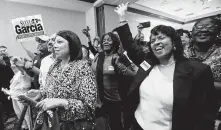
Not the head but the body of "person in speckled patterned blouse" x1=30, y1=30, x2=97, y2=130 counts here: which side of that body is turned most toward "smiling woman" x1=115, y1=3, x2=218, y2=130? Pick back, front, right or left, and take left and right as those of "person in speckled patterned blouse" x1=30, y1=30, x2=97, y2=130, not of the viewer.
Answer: left

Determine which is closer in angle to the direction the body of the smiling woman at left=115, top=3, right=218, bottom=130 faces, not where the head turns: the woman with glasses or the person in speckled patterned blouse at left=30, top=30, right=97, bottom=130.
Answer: the person in speckled patterned blouse

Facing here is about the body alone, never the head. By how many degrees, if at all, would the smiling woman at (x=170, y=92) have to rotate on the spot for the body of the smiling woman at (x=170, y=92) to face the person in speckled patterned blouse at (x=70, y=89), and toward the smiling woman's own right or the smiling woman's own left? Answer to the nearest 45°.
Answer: approximately 45° to the smiling woman's own right

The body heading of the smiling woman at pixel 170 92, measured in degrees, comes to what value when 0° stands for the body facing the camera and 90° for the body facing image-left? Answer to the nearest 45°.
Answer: approximately 45°

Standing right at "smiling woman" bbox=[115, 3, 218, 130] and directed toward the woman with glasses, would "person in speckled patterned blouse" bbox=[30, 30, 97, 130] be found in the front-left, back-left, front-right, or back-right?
back-left

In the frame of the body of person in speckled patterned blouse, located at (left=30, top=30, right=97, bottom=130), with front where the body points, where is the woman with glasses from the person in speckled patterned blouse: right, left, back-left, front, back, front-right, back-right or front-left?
back-left

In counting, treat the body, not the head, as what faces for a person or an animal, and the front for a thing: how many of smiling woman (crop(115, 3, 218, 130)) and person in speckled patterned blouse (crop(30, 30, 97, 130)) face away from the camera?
0

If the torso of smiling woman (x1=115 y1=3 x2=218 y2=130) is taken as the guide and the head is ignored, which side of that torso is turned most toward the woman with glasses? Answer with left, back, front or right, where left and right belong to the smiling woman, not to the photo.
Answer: back
